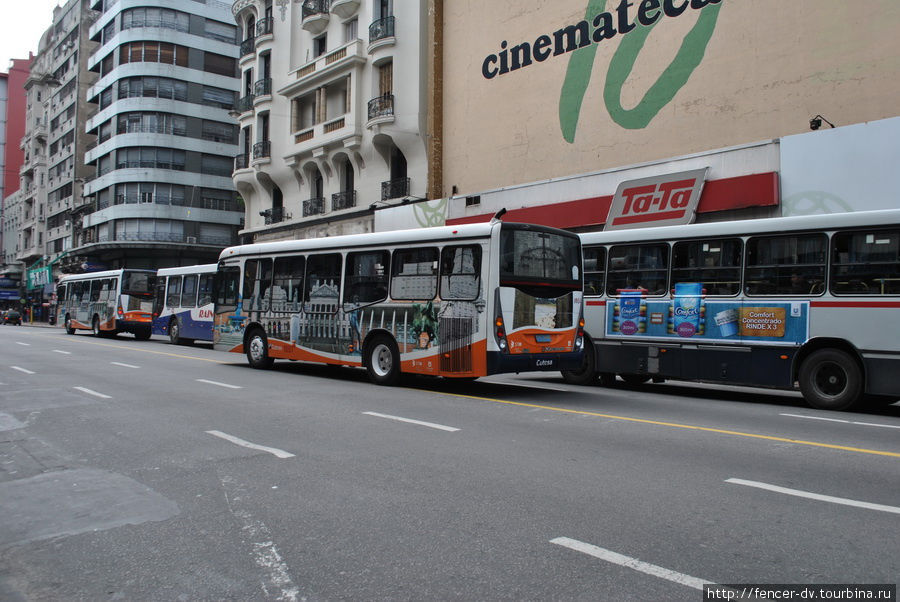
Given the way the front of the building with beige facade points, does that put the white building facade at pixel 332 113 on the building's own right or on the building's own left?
on the building's own right

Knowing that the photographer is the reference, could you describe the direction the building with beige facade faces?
facing the viewer and to the left of the viewer

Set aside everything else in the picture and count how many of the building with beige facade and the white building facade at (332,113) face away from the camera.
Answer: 0

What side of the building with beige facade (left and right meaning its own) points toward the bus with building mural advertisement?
front

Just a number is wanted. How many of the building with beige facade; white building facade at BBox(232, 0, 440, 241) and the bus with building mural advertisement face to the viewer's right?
0

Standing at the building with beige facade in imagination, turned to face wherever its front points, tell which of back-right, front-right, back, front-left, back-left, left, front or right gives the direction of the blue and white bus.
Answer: front-right

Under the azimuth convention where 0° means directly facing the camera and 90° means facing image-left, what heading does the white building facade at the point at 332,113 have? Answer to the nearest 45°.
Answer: approximately 45°

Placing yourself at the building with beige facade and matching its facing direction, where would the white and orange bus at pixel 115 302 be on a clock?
The white and orange bus is roughly at 2 o'clock from the building with beige facade.
